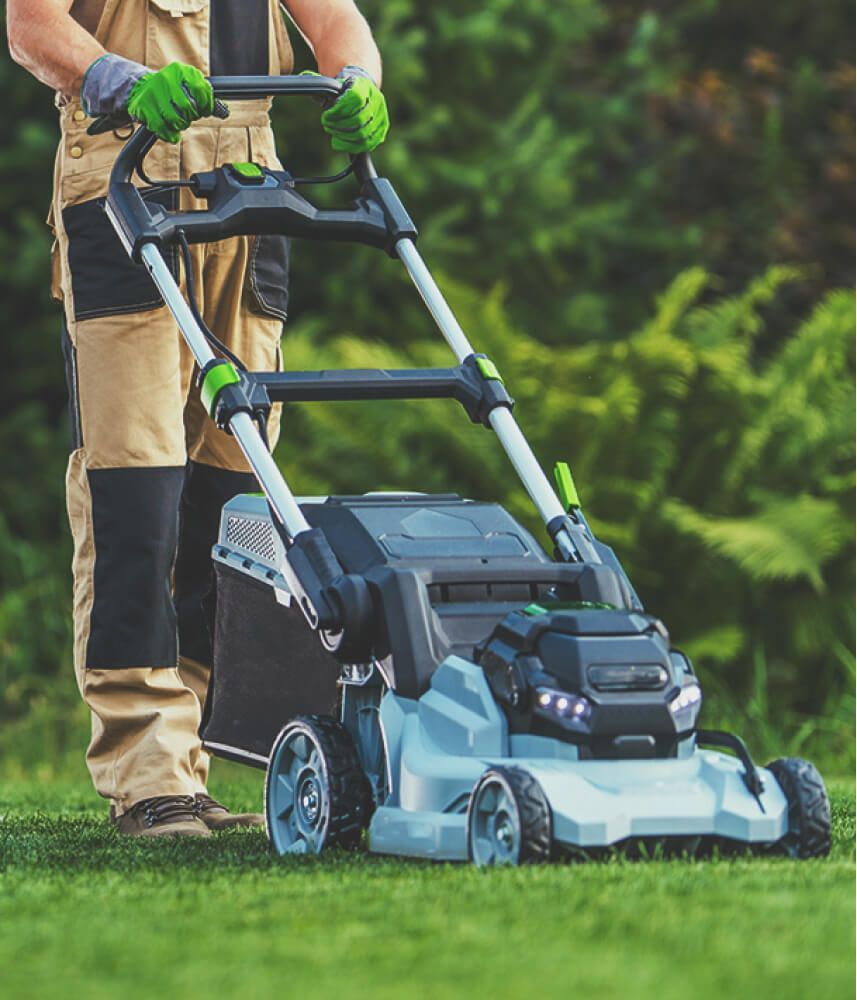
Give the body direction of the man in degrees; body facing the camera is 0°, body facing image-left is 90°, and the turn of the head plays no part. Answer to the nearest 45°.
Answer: approximately 315°

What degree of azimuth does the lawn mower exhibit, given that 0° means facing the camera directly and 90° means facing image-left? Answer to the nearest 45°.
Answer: approximately 315°
